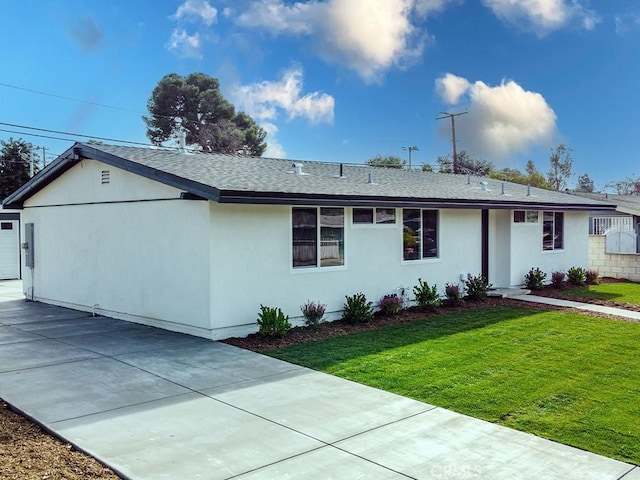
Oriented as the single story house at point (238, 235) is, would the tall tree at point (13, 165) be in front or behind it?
behind

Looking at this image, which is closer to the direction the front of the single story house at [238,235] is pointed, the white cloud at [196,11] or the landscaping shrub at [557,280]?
the landscaping shrub

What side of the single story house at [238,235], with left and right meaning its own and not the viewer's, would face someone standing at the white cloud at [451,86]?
left

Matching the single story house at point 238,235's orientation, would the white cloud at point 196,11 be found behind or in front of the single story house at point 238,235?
behind

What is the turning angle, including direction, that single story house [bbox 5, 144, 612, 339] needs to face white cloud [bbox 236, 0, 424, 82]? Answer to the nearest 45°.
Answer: approximately 135° to its left

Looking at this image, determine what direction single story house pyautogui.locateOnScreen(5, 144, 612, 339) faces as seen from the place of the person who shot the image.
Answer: facing the viewer and to the right of the viewer

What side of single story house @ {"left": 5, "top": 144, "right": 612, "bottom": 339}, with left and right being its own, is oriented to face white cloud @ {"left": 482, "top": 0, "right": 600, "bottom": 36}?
left

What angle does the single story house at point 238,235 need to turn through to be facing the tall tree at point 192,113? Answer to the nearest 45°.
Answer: approximately 135° to its left

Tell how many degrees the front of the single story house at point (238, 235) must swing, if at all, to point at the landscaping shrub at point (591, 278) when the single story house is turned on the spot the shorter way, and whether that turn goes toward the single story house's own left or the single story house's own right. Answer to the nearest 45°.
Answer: approximately 90° to the single story house's own left

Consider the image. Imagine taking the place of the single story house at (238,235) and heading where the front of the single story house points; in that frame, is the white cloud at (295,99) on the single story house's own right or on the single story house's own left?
on the single story house's own left

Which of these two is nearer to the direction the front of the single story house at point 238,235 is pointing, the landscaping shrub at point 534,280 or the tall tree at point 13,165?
the landscaping shrub
